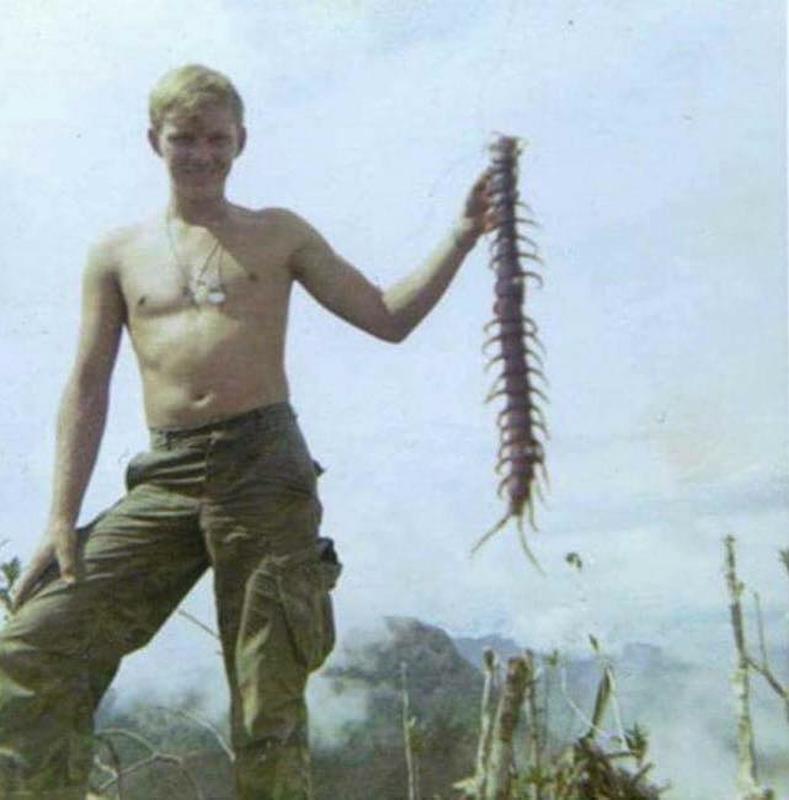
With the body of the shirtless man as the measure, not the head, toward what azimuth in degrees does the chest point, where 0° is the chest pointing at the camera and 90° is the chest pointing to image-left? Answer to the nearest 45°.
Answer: approximately 0°

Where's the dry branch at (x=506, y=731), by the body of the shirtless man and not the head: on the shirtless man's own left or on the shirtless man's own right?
on the shirtless man's own left

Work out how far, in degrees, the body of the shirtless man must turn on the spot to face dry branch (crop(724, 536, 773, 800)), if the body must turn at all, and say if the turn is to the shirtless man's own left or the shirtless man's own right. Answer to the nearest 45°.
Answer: approximately 90° to the shirtless man's own left
